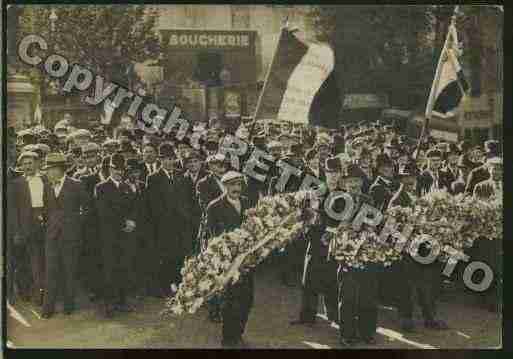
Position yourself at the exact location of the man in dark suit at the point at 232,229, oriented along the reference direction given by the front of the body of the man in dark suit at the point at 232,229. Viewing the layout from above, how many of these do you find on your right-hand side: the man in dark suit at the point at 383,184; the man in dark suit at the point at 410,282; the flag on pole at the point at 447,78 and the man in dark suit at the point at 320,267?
0

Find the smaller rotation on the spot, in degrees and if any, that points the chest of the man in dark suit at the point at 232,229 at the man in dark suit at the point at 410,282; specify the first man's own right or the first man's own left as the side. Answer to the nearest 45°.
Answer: approximately 45° to the first man's own left

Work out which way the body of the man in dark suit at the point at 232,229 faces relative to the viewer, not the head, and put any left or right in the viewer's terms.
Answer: facing the viewer and to the right of the viewer

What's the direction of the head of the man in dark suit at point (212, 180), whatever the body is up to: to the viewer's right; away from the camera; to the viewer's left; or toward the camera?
toward the camera

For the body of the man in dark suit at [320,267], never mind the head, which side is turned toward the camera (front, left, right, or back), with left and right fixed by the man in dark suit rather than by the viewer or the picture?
front

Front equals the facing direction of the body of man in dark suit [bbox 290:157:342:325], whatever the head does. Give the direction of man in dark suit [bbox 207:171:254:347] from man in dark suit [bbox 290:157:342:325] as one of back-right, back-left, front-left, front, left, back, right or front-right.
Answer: right
